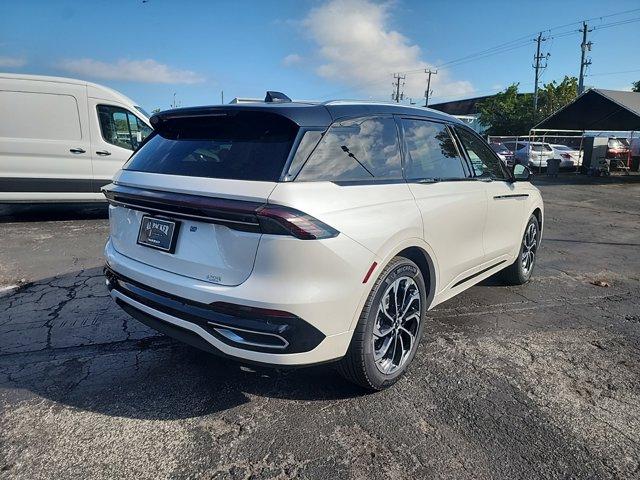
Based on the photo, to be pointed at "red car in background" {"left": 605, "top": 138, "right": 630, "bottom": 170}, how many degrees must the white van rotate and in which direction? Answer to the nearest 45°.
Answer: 0° — it already faces it

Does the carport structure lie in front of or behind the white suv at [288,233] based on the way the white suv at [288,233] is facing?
in front

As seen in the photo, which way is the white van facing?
to the viewer's right

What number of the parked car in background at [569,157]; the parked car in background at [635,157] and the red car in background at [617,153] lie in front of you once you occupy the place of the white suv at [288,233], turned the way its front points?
3

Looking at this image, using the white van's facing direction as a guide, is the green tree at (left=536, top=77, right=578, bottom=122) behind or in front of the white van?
in front

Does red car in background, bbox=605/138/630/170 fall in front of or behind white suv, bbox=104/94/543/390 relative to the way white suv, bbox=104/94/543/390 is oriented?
in front

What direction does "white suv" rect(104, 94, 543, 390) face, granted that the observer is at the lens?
facing away from the viewer and to the right of the viewer

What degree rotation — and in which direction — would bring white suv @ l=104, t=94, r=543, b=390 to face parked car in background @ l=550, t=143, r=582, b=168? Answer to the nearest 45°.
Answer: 0° — it already faces it
